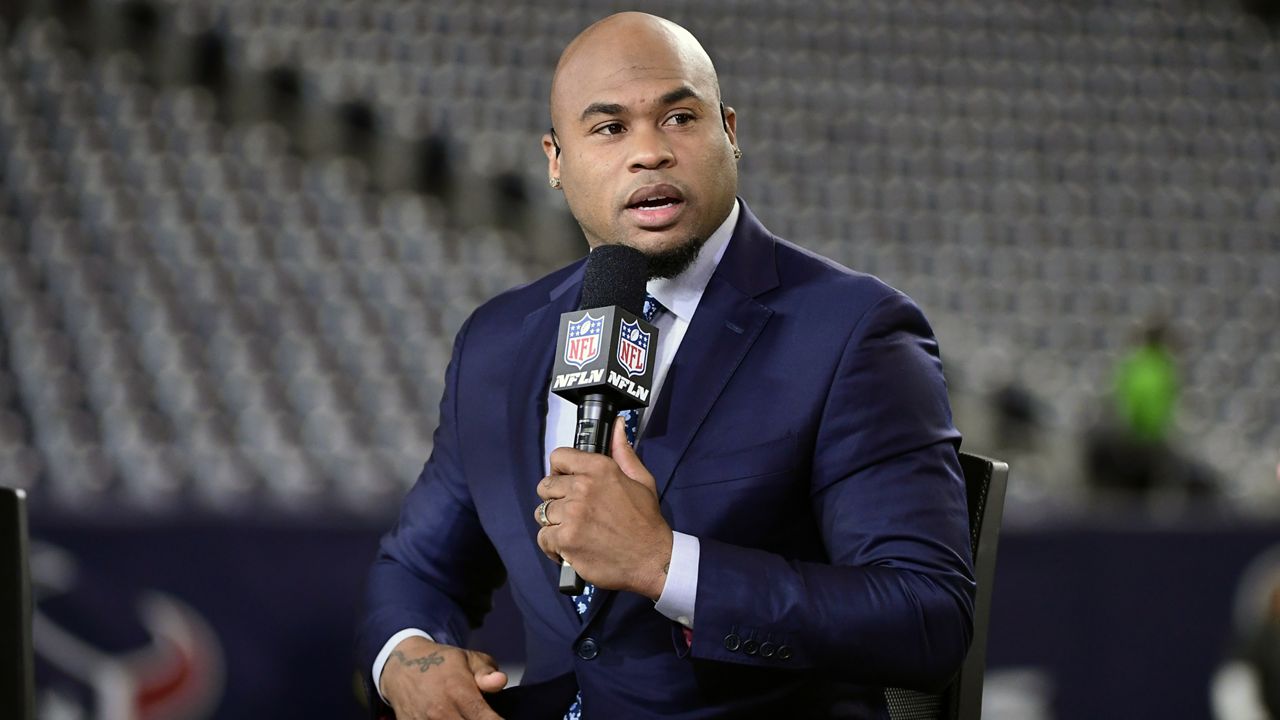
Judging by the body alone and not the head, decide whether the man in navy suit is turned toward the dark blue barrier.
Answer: no

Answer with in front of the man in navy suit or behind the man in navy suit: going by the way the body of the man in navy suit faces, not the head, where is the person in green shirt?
behind

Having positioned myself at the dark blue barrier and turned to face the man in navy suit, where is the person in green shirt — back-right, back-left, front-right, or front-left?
back-left
